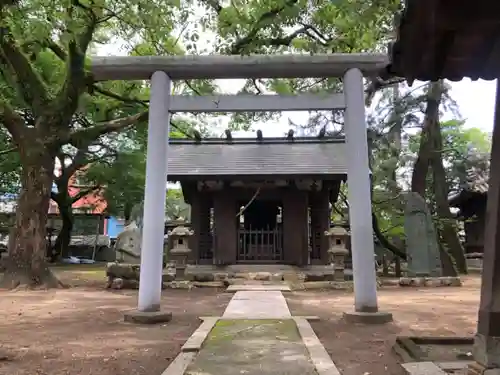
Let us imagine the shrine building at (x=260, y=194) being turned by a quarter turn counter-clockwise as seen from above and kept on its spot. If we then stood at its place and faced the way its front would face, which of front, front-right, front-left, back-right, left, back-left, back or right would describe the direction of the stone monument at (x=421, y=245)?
front

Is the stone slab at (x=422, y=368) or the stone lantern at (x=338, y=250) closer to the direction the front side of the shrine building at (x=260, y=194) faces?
the stone slab

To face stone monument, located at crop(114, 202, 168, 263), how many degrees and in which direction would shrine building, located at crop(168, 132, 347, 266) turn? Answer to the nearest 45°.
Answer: approximately 90° to its right

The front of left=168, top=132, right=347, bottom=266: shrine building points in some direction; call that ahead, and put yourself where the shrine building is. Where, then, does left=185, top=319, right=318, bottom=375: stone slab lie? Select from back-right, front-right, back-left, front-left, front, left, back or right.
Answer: front

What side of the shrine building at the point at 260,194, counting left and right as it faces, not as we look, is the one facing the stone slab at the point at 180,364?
front

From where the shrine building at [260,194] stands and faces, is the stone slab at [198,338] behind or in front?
in front

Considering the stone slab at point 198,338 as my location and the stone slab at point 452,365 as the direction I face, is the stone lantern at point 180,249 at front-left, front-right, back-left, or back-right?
back-left

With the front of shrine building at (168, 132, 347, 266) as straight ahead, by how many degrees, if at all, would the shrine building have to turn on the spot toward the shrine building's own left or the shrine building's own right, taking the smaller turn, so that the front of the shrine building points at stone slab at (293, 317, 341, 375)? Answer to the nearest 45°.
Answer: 0° — it already faces it

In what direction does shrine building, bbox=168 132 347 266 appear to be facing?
toward the camera

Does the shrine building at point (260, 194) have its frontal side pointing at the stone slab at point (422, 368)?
yes

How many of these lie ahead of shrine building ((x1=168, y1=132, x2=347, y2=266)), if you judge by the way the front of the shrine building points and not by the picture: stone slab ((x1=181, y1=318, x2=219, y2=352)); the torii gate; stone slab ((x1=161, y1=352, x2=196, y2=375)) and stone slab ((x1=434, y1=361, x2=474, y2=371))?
4

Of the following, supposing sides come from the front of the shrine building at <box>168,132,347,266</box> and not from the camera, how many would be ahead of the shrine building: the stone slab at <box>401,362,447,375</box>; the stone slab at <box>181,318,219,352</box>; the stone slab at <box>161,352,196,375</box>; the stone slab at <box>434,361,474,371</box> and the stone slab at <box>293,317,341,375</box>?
5
